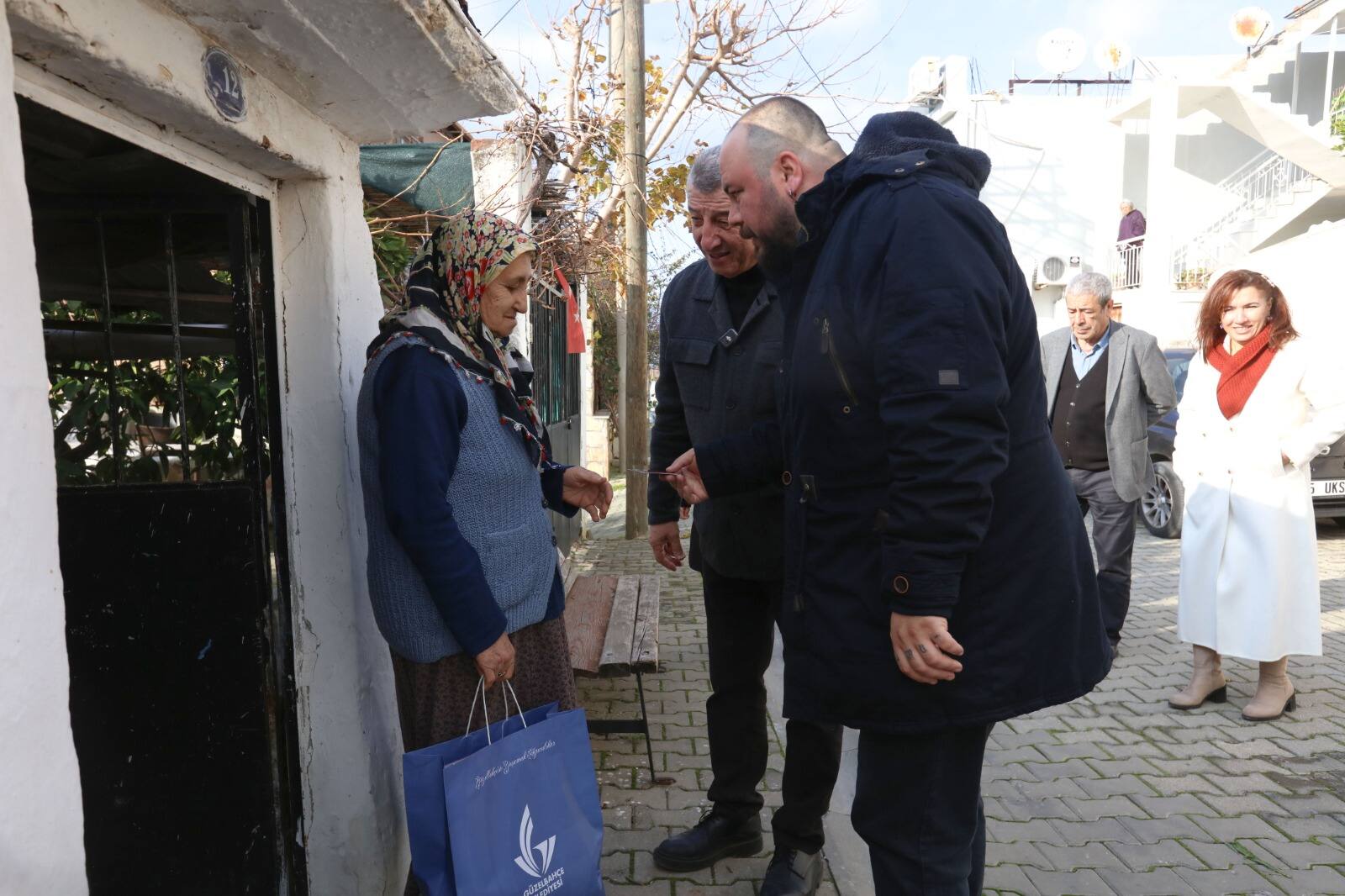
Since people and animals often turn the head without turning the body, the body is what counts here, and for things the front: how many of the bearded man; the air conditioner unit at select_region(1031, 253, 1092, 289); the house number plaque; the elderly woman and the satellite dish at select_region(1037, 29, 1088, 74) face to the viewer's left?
1

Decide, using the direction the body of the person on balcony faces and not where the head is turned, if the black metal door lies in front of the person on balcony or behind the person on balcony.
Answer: in front

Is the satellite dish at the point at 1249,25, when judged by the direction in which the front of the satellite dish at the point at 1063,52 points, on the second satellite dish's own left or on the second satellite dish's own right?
on the second satellite dish's own left

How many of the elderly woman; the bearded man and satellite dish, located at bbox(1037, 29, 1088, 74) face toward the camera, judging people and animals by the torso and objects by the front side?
1

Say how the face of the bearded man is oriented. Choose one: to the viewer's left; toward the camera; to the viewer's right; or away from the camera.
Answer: to the viewer's left

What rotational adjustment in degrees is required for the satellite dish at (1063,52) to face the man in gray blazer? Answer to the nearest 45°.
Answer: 0° — it already faces them

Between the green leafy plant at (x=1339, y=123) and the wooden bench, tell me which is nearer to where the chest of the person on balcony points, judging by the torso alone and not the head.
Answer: the wooden bench

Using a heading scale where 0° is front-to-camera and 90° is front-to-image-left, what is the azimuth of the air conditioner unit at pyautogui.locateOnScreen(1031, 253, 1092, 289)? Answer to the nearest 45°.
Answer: approximately 0°

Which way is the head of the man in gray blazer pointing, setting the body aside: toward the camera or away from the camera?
toward the camera

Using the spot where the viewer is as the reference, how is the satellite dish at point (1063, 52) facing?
facing the viewer

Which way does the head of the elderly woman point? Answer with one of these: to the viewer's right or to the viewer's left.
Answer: to the viewer's right

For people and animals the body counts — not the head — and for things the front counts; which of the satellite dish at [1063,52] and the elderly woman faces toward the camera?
the satellite dish

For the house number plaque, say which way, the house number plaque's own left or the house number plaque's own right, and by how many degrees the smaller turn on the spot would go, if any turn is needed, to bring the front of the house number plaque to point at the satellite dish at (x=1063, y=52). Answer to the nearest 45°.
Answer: approximately 90° to the house number plaque's own left

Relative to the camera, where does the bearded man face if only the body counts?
to the viewer's left

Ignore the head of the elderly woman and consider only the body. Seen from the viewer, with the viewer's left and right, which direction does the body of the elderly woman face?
facing to the right of the viewer
